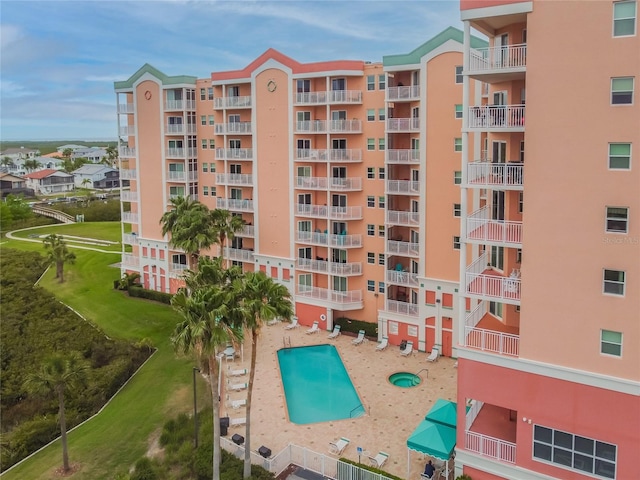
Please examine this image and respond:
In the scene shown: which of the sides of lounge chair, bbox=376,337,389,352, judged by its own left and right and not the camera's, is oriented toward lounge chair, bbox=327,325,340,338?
right

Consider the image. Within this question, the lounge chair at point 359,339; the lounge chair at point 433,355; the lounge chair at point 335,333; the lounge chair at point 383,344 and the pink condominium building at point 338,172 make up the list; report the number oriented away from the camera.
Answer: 0

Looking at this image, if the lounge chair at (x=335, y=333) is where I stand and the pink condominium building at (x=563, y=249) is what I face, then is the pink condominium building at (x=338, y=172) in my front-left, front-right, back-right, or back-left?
back-left

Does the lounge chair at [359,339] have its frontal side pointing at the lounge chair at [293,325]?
no

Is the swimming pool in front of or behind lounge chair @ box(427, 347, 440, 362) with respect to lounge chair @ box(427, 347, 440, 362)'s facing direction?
in front

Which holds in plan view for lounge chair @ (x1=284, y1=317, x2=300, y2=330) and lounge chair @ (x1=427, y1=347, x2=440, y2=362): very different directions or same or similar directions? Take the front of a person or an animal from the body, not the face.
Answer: same or similar directions

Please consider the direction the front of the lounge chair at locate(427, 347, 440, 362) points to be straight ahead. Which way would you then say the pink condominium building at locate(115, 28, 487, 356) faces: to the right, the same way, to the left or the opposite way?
the same way

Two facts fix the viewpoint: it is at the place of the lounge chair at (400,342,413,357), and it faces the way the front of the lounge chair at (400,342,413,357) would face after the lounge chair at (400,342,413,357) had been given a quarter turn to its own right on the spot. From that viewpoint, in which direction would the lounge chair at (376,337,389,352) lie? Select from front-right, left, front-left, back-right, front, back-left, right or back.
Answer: front

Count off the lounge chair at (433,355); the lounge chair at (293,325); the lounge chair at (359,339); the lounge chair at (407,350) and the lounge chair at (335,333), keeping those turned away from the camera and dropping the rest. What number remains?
0

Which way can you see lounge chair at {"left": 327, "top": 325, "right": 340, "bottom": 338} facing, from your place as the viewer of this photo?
facing the viewer and to the left of the viewer

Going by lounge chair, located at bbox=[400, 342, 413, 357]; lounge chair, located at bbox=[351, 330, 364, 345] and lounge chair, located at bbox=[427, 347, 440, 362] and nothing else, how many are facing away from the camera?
0

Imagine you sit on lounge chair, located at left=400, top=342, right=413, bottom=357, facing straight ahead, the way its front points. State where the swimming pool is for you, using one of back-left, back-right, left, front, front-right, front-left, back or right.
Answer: front

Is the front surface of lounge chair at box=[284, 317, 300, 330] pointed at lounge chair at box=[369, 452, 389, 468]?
no

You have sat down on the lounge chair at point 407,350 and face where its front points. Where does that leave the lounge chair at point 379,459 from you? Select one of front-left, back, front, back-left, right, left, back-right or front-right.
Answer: front-left

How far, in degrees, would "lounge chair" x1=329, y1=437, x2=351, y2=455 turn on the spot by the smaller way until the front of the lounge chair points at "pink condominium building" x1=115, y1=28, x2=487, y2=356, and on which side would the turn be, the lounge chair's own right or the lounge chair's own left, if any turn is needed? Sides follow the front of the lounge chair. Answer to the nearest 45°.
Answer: approximately 45° to the lounge chair's own left

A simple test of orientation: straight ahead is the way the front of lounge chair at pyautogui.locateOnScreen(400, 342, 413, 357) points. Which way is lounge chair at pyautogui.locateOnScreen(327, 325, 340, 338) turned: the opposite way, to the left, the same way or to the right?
the same way
